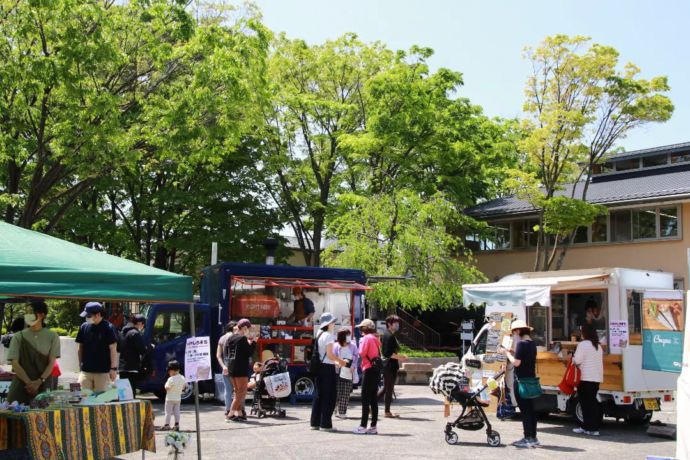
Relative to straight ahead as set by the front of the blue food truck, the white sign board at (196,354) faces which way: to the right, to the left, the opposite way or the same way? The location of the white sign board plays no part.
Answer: to the left

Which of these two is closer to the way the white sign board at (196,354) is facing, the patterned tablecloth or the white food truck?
the patterned tablecloth

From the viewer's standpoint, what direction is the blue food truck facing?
to the viewer's left

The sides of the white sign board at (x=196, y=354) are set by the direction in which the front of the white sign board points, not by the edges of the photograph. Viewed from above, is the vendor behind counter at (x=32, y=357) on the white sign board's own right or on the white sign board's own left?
on the white sign board's own right

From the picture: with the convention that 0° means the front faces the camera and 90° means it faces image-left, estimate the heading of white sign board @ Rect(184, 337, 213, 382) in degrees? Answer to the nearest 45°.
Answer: approximately 0°

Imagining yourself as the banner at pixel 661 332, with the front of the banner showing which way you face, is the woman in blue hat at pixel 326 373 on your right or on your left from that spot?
on your right
